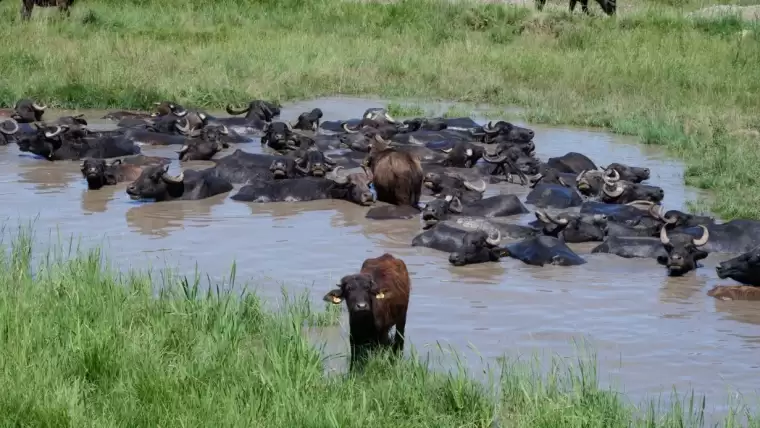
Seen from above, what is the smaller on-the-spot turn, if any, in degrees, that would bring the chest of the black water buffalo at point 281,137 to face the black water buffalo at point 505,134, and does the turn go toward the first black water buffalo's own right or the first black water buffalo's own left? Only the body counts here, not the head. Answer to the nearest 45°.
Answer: approximately 90° to the first black water buffalo's own left

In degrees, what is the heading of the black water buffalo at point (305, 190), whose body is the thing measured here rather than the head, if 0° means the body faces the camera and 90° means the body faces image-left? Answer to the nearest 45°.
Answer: approximately 270°

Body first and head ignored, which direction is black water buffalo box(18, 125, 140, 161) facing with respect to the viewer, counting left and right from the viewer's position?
facing to the left of the viewer

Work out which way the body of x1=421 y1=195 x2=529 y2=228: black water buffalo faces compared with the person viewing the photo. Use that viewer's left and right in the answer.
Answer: facing to the left of the viewer

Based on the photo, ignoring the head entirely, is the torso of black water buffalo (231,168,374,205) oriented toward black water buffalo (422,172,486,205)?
yes

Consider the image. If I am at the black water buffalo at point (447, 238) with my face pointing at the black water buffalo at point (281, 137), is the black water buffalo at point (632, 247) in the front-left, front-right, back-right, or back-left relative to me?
back-right

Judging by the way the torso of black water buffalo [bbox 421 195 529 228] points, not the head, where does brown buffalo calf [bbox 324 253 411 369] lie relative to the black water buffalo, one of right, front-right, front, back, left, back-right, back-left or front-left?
left

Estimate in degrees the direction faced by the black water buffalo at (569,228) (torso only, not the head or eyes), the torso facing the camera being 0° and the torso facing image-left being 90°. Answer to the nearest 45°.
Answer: approximately 90°
